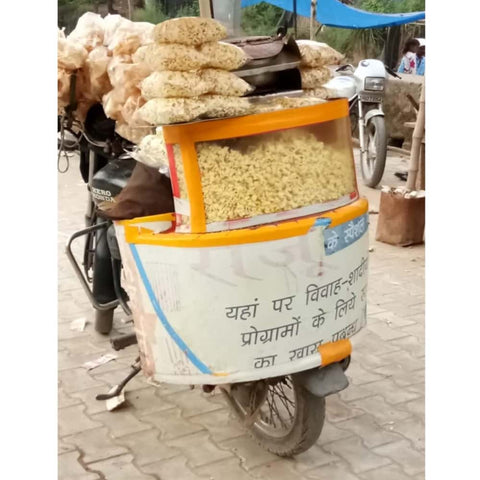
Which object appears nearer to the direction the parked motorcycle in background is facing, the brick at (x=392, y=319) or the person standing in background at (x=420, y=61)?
the brick

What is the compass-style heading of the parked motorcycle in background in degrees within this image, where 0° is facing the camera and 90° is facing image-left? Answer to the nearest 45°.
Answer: approximately 315°

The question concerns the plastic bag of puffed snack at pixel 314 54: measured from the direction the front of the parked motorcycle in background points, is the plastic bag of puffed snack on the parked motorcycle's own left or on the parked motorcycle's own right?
on the parked motorcycle's own right

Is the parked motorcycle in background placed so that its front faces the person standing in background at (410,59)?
no

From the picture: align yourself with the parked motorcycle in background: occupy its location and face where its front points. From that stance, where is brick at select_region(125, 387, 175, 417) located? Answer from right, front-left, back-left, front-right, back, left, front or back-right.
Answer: front-right

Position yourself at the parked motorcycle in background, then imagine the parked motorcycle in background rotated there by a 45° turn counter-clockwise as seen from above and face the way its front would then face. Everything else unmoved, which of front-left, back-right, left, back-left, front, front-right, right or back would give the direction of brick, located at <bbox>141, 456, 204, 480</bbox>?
right

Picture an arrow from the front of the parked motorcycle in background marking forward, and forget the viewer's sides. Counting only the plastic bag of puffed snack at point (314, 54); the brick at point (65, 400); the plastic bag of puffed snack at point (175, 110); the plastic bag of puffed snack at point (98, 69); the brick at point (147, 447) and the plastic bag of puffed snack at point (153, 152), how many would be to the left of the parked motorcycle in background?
0

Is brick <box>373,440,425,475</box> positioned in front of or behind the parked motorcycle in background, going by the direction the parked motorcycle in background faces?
in front

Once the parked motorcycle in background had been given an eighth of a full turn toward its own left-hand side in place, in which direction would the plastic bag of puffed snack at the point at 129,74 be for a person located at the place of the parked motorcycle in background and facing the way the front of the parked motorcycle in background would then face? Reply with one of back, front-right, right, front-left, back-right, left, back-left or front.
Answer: right

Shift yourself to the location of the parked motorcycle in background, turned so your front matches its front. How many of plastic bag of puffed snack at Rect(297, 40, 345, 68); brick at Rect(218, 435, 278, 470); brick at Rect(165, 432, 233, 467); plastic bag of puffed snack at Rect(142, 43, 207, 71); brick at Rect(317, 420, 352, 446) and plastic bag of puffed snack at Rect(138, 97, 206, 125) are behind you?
0

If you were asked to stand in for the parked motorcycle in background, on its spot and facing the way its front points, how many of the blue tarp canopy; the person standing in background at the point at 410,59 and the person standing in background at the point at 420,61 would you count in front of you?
0

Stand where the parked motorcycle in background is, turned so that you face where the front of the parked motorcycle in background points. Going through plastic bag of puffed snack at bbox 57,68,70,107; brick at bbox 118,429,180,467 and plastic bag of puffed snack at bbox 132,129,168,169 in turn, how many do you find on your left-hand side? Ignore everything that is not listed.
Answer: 0

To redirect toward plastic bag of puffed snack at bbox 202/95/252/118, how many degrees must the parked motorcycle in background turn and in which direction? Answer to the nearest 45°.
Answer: approximately 45° to its right

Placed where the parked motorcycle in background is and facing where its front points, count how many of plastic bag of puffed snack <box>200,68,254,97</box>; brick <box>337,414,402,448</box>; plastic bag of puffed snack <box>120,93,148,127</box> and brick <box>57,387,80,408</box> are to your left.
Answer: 0

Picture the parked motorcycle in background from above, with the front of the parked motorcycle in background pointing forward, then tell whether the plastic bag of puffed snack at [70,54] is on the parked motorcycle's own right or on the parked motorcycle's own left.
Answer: on the parked motorcycle's own right

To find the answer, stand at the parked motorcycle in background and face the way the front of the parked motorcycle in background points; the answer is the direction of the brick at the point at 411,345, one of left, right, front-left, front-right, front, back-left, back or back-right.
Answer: front-right

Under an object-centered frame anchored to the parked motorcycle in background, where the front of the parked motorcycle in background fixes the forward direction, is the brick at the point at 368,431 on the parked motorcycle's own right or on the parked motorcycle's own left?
on the parked motorcycle's own right

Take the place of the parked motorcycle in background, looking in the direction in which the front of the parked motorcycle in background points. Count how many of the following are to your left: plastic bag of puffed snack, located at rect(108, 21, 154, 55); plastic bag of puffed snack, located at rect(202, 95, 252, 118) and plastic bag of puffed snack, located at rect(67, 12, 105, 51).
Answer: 0

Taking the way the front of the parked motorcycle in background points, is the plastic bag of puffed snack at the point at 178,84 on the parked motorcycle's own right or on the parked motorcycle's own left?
on the parked motorcycle's own right

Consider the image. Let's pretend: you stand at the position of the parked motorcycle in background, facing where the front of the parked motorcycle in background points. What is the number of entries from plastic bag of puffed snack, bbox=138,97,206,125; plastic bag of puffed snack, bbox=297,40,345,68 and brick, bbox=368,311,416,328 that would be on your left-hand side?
0

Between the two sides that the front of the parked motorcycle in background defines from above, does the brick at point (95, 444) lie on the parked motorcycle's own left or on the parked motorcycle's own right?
on the parked motorcycle's own right
